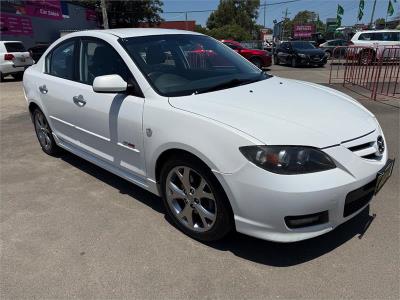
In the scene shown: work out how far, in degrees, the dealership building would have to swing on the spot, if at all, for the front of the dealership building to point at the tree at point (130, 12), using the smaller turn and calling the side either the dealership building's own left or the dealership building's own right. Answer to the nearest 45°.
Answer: approximately 90° to the dealership building's own left

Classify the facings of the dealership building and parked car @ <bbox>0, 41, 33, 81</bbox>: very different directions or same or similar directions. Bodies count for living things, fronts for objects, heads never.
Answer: very different directions

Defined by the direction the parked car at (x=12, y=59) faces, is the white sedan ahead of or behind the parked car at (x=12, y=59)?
behind

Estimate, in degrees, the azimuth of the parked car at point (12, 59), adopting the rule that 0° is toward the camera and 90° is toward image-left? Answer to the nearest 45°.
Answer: approximately 135°

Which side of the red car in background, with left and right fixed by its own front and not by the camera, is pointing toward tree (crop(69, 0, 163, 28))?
back
